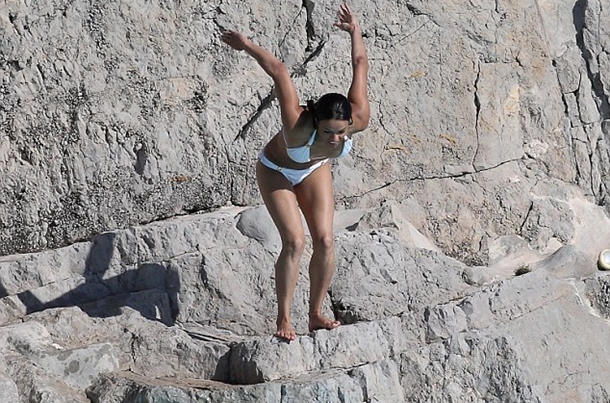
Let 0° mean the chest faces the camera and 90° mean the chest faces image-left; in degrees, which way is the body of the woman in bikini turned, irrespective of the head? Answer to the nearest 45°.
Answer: approximately 315°
